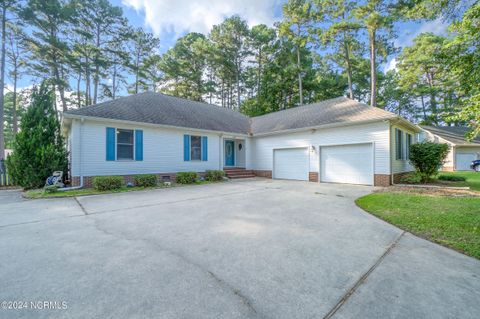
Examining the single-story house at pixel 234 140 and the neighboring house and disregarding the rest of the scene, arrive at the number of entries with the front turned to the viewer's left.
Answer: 0

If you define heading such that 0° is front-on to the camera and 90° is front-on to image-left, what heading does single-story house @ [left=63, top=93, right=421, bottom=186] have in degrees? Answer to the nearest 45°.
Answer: approximately 315°

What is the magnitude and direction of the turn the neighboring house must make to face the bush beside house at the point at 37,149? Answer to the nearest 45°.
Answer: approximately 45° to its right

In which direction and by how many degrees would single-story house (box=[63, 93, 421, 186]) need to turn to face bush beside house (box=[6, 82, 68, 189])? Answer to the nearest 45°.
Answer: approximately 135° to its right

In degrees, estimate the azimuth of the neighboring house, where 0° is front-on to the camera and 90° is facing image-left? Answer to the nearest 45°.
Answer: approximately 0°

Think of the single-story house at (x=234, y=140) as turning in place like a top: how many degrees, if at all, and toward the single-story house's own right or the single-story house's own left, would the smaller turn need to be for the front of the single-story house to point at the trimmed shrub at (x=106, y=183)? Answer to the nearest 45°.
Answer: approximately 90° to the single-story house's own right

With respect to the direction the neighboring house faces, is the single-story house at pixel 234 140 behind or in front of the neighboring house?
in front
